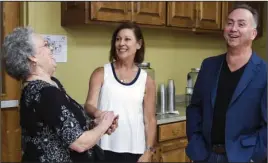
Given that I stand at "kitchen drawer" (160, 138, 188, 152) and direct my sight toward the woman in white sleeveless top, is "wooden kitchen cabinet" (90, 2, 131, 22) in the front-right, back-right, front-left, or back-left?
front-right

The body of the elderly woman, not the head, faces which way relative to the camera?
to the viewer's right

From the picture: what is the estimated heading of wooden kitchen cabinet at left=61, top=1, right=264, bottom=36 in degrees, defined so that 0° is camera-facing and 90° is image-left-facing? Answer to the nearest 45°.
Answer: approximately 315°

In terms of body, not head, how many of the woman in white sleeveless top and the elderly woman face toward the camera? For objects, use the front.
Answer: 1

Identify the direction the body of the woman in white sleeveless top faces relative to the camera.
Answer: toward the camera

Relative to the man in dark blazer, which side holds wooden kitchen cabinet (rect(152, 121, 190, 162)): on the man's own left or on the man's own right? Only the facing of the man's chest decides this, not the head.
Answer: on the man's own right

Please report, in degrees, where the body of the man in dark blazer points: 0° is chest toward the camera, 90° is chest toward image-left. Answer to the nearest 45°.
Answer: approximately 45°

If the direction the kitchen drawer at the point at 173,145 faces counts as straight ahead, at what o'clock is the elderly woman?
The elderly woman is roughly at 2 o'clock from the kitchen drawer.

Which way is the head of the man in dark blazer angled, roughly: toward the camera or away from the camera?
toward the camera

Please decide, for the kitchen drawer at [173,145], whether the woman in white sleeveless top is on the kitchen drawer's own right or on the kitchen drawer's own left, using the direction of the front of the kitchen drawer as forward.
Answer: on the kitchen drawer's own right

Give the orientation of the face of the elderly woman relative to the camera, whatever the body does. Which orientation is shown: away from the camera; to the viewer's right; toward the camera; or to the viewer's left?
to the viewer's right
